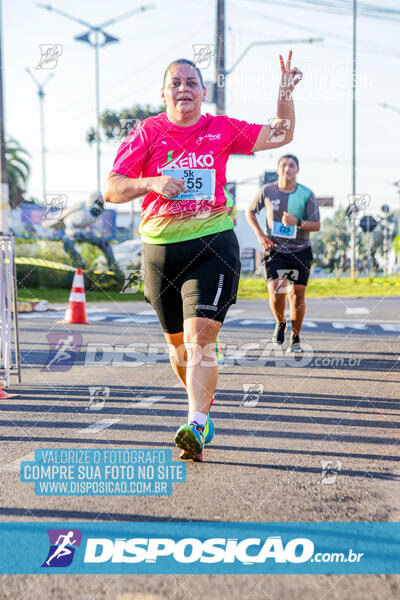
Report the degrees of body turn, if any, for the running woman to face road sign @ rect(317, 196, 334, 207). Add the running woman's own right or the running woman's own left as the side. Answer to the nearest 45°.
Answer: approximately 180°

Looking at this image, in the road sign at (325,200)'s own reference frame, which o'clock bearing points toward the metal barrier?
The metal barrier is roughly at 1 o'clock from the road sign.

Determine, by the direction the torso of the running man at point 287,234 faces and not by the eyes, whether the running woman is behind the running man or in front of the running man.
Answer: in front

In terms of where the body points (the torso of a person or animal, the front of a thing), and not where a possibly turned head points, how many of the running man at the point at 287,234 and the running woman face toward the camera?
2

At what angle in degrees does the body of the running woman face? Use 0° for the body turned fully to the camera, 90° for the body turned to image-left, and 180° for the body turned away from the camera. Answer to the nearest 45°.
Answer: approximately 0°

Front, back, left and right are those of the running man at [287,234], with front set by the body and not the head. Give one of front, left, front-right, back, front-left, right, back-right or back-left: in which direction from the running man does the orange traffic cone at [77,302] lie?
back-right
